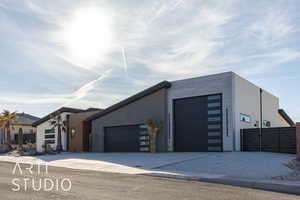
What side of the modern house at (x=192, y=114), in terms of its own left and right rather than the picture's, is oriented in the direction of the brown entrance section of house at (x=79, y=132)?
right

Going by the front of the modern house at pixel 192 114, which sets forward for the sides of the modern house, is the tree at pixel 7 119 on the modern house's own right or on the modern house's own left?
on the modern house's own right

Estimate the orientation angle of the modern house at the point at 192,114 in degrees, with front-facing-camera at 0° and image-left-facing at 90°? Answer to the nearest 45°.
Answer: approximately 45°

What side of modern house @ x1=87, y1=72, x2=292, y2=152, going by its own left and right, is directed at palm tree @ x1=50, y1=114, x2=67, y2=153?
right

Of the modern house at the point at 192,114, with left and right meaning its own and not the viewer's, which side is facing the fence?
left

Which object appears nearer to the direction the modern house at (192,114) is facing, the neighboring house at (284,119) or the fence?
the fence
